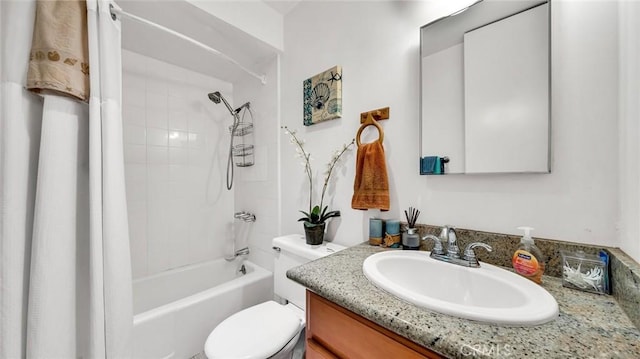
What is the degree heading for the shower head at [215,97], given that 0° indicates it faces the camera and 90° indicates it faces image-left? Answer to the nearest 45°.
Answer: approximately 45°

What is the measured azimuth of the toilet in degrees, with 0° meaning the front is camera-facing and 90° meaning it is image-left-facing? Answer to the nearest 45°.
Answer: approximately 45°

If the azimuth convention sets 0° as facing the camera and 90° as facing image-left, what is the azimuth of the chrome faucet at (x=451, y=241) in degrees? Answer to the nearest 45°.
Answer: approximately 45°

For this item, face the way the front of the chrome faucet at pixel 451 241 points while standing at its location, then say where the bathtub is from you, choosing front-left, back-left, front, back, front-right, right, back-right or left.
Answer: front-right

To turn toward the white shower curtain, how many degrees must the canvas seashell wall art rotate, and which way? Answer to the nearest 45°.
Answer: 0° — it already faces it

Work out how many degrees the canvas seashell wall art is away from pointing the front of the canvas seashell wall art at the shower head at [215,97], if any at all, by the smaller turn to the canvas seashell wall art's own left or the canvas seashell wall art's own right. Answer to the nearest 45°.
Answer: approximately 90° to the canvas seashell wall art's own right
